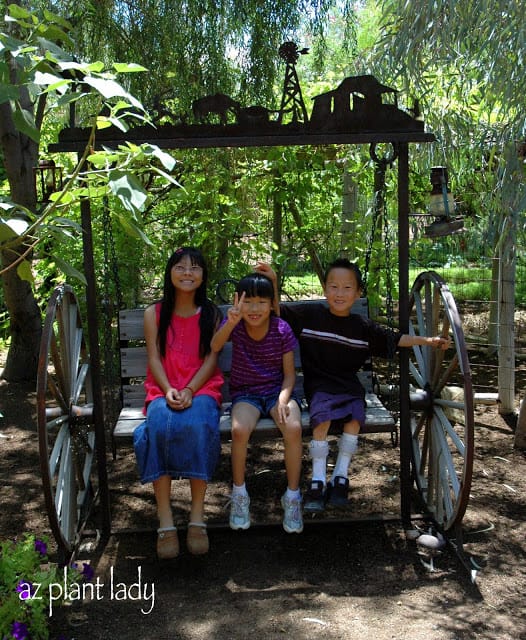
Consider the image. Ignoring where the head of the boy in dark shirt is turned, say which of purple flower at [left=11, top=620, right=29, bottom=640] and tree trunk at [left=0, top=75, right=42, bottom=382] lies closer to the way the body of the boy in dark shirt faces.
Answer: the purple flower

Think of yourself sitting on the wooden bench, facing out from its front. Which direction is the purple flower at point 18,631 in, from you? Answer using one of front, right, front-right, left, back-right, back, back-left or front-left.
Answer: front

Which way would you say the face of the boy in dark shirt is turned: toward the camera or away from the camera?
toward the camera

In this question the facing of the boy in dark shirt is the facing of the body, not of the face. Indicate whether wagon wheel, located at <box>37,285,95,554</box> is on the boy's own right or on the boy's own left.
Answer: on the boy's own right

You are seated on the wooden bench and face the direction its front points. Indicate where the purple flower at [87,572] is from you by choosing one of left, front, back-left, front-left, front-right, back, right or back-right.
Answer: front

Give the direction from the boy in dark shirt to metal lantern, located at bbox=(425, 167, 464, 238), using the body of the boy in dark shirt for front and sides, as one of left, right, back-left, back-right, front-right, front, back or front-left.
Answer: back-left

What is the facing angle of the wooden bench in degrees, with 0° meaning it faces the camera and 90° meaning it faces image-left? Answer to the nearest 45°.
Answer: approximately 0°

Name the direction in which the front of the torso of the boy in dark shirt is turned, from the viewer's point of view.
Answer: toward the camera

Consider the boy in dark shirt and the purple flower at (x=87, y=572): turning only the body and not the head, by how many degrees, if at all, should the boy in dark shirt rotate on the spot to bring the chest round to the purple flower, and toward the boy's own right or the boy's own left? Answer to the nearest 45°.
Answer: approximately 45° to the boy's own right

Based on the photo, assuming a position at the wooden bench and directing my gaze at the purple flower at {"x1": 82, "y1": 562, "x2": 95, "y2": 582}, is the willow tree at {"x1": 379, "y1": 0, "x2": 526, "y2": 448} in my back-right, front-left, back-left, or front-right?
back-left

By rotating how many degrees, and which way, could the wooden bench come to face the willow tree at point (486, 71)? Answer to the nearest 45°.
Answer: approximately 90° to its left

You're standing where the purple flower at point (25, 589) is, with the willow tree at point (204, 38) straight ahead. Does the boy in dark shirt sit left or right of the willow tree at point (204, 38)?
right

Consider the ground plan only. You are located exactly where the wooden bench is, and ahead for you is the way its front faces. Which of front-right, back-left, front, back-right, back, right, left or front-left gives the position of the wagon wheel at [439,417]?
left

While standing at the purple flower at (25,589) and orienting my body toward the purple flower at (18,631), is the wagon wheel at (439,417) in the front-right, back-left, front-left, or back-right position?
back-left

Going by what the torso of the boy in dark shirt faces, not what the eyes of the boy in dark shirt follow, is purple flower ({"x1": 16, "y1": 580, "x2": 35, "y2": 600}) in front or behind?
in front

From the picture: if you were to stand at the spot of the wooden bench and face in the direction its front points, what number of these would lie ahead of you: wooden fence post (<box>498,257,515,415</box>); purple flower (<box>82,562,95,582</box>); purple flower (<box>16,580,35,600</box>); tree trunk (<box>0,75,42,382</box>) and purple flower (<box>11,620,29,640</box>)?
3

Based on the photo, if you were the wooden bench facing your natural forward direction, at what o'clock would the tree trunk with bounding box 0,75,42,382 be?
The tree trunk is roughly at 5 o'clock from the wooden bench.

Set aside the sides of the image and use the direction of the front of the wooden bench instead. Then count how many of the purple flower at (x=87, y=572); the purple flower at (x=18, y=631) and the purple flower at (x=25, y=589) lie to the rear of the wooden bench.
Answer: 0

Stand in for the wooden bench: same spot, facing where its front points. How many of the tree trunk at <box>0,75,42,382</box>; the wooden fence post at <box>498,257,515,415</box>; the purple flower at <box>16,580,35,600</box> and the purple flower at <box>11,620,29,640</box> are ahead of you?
2
